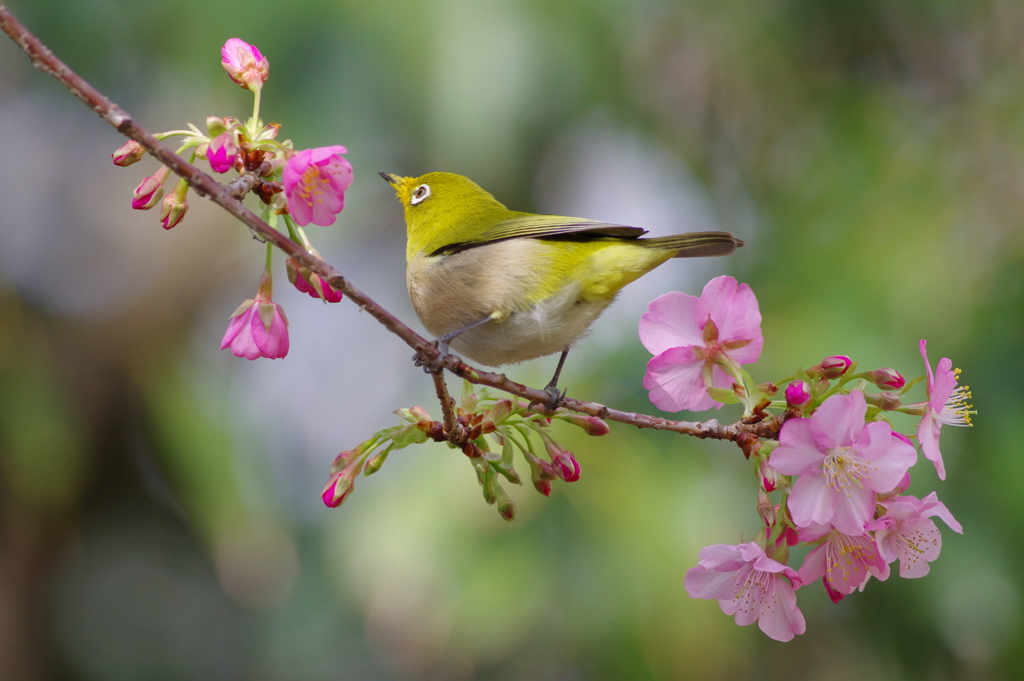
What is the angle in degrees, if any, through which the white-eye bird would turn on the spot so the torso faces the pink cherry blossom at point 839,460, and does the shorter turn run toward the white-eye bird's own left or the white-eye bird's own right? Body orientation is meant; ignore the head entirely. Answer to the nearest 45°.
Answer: approximately 135° to the white-eye bird's own left

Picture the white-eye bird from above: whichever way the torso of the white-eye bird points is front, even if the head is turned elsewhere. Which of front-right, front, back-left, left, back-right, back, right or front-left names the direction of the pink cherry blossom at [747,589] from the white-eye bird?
back-left

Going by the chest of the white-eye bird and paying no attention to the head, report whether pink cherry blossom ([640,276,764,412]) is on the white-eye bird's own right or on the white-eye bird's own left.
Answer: on the white-eye bird's own left

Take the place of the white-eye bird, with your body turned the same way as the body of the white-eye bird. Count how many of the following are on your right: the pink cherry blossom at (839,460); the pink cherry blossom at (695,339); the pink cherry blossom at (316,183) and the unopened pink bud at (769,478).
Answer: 0

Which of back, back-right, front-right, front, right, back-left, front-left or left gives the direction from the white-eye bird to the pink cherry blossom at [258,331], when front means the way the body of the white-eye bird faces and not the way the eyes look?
front-left

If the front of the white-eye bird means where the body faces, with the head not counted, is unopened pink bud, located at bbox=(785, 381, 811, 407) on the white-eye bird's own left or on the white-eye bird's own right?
on the white-eye bird's own left

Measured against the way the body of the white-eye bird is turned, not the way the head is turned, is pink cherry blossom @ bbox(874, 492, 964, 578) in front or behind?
behind

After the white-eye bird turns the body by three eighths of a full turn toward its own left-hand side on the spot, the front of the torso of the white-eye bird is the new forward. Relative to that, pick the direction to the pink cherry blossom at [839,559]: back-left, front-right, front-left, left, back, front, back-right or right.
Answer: front

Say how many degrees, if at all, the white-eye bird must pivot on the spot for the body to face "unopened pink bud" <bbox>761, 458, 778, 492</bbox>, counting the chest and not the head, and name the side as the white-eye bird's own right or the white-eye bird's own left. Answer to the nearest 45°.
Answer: approximately 135° to the white-eye bird's own left

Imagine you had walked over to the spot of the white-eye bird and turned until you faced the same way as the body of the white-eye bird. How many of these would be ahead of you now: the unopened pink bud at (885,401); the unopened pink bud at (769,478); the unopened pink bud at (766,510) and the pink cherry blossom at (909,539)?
0

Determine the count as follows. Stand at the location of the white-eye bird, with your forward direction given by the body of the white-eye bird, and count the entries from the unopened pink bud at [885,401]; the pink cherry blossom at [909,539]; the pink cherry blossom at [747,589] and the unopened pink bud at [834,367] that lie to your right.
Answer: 0

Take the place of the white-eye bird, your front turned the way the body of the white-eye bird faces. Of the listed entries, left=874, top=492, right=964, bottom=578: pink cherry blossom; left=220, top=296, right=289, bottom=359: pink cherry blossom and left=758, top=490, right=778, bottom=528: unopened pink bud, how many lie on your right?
0

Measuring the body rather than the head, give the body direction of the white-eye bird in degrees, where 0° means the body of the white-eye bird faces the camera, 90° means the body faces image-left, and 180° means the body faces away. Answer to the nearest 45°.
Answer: approximately 90°

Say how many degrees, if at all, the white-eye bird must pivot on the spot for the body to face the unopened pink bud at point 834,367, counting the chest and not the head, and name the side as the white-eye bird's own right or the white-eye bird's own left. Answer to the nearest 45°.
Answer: approximately 135° to the white-eye bird's own left
